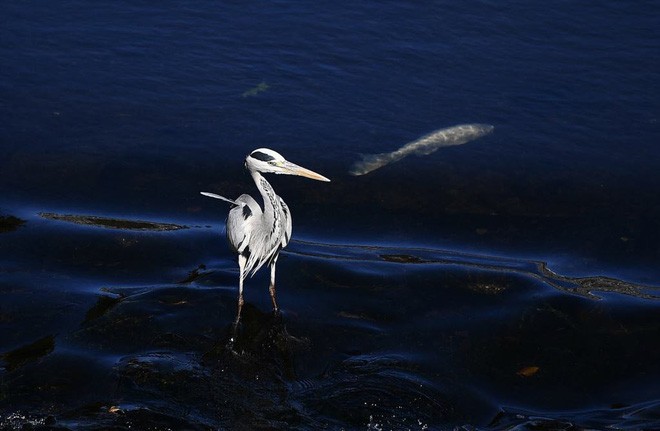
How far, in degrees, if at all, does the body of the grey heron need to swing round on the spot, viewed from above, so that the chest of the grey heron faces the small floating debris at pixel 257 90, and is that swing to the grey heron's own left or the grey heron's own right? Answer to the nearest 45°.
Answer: approximately 135° to the grey heron's own left

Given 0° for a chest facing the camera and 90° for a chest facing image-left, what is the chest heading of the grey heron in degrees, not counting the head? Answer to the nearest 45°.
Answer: approximately 315°

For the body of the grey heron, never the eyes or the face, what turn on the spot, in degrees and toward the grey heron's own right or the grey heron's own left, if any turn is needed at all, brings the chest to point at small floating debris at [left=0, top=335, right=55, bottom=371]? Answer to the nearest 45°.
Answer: approximately 90° to the grey heron's own right

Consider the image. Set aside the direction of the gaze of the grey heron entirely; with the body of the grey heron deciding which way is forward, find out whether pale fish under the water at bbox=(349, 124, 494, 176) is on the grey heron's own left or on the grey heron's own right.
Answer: on the grey heron's own left

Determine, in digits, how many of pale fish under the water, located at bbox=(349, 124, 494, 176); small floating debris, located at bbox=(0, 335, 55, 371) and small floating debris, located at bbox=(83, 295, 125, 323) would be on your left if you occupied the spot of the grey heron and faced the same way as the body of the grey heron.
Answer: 1

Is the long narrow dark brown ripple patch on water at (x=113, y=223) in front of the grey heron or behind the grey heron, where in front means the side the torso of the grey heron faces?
behind

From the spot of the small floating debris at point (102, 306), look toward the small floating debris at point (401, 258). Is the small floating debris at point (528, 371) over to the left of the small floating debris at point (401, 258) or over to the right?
right

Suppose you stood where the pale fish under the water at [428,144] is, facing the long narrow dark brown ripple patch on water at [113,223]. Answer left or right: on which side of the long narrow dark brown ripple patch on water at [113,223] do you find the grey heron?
left

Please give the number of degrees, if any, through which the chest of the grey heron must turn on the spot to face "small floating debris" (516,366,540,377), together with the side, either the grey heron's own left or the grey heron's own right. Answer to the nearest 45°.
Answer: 0° — it already faces it

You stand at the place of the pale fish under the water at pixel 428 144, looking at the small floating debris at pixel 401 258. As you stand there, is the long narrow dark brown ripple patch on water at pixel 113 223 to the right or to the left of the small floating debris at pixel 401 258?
right
